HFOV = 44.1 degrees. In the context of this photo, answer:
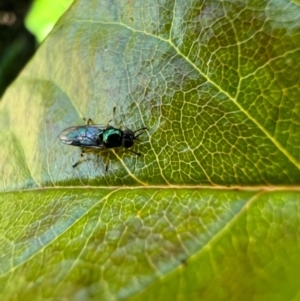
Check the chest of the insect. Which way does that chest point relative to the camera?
to the viewer's right
